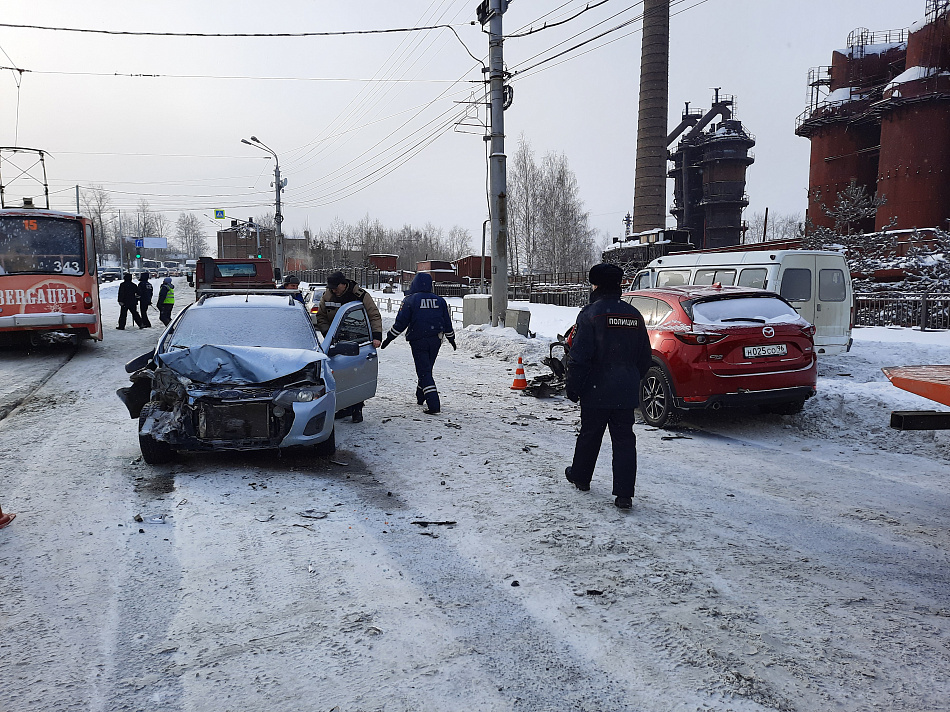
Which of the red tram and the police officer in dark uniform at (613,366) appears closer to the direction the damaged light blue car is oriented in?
the police officer in dark uniform

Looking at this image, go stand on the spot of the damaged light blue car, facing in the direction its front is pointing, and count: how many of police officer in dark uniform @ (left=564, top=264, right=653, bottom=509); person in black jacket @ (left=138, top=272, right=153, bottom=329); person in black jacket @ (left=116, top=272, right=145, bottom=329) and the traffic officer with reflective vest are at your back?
3

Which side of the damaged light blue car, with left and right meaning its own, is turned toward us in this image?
front

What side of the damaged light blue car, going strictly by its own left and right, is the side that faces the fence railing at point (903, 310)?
left

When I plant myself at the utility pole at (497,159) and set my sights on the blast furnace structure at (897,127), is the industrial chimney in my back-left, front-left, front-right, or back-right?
front-left

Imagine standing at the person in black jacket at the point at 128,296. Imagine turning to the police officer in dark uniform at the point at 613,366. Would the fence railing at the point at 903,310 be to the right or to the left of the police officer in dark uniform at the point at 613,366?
left

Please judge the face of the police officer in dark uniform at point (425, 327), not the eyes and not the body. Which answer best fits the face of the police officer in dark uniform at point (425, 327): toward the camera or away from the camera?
away from the camera

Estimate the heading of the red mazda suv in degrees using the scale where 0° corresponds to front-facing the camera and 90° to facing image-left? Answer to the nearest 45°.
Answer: approximately 135°

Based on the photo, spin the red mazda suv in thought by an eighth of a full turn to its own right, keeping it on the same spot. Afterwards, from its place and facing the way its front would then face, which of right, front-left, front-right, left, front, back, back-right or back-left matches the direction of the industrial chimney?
front

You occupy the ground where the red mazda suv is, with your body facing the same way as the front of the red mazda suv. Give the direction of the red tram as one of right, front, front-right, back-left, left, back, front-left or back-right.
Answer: front-left

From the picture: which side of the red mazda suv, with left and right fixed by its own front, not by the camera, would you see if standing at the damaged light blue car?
left

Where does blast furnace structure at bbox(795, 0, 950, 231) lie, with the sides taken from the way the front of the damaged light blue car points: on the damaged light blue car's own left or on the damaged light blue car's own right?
on the damaged light blue car's own left
